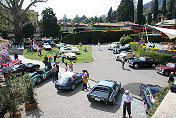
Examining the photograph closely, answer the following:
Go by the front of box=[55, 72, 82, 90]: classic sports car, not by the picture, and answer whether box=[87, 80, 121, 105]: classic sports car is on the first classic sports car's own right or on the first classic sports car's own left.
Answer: on the first classic sports car's own left

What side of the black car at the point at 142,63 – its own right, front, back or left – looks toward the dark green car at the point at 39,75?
front

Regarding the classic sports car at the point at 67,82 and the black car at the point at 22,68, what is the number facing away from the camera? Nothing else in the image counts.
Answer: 0

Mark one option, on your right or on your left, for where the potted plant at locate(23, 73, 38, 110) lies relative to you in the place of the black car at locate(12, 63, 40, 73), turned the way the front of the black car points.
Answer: on your left

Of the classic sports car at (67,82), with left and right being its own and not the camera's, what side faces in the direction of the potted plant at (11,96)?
front

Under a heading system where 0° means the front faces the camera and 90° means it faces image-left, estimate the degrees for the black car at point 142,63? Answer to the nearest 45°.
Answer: approximately 45°
